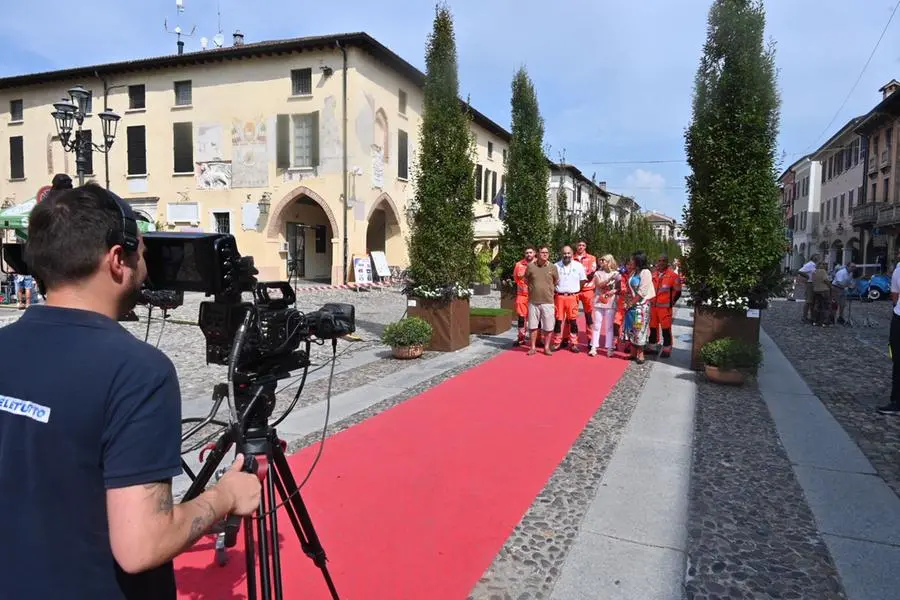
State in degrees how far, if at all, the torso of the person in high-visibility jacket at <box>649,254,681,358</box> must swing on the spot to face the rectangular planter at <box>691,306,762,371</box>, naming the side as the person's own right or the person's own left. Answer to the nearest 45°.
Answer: approximately 90° to the person's own left

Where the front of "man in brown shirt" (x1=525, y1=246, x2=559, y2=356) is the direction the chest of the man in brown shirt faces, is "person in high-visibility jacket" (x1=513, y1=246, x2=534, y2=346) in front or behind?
behind

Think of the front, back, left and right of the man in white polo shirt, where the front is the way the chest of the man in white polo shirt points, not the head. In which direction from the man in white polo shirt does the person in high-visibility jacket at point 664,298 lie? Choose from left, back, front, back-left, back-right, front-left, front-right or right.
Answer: left

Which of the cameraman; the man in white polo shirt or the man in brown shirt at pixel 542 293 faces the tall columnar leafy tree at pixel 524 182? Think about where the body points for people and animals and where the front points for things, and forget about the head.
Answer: the cameraman

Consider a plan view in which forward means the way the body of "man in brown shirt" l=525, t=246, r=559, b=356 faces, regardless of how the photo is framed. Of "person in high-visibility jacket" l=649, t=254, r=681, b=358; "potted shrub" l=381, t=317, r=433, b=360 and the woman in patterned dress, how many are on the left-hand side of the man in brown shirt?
2

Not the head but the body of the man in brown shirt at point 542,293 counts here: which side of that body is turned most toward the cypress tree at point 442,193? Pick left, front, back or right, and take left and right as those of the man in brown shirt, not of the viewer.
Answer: right

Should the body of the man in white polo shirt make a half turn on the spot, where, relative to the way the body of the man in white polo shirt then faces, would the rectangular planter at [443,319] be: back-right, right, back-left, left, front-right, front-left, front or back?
left

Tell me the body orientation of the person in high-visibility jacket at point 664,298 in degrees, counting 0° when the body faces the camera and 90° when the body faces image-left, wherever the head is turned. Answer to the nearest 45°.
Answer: approximately 45°

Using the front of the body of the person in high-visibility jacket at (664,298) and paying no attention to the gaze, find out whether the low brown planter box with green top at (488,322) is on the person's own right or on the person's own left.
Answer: on the person's own right

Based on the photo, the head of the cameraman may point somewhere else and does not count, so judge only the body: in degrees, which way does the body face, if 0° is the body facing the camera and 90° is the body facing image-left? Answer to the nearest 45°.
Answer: approximately 225°

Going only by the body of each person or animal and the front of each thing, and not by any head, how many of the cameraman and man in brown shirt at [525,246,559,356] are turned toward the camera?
1

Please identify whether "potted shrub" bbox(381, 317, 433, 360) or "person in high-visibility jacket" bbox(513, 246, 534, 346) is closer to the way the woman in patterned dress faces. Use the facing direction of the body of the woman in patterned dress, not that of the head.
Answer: the potted shrub

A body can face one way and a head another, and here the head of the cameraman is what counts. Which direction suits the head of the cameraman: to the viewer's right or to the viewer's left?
to the viewer's right

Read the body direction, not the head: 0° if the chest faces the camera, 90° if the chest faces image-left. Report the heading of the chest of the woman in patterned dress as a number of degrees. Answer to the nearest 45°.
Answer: approximately 45°

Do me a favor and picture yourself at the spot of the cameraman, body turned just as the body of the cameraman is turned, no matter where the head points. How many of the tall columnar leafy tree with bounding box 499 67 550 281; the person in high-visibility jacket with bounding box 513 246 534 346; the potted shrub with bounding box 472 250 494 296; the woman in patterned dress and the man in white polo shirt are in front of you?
5
